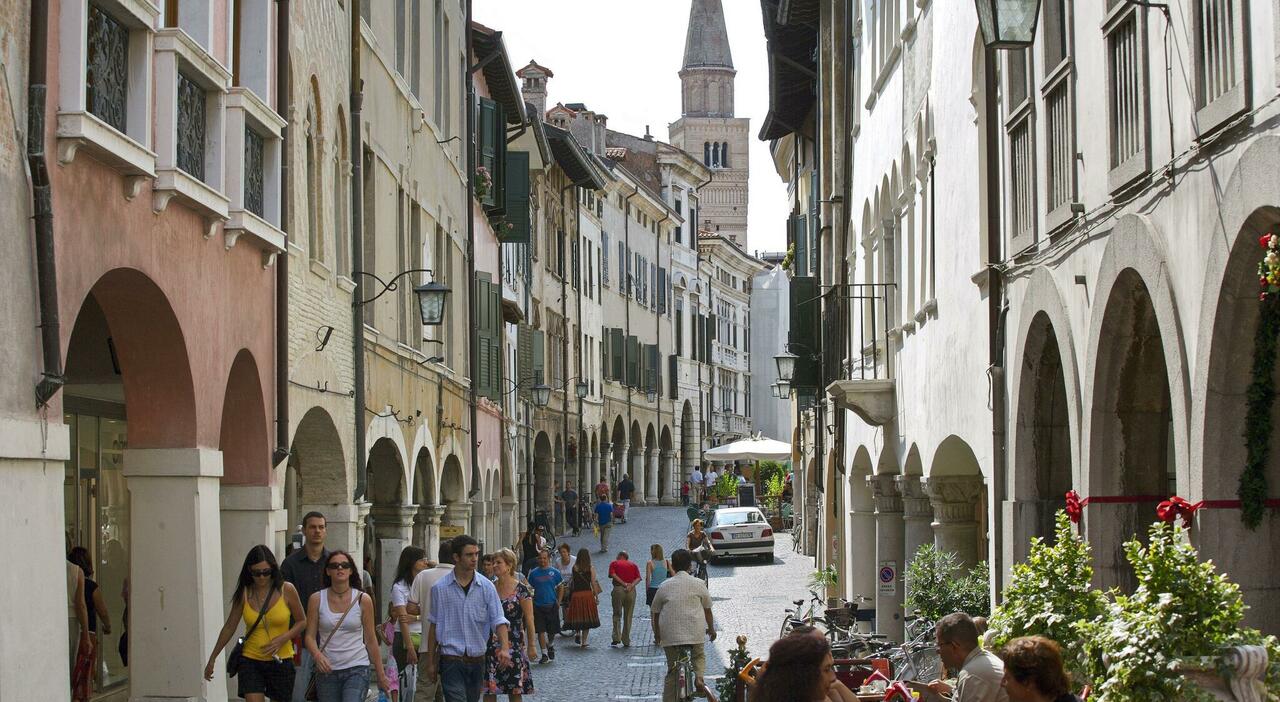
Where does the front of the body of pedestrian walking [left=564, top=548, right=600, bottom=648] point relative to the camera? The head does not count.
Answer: away from the camera

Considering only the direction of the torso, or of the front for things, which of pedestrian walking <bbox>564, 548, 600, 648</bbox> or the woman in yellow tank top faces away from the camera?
the pedestrian walking

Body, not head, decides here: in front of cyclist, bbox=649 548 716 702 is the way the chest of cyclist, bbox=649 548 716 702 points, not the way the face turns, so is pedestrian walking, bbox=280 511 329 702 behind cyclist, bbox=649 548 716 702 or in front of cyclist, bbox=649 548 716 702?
behind

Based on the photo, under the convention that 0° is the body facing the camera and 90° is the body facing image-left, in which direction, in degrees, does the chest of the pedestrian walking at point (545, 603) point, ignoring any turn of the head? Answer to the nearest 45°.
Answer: approximately 0°

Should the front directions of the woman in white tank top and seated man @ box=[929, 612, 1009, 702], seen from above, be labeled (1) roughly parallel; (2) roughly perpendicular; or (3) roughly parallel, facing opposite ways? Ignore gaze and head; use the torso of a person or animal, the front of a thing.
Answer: roughly perpendicular

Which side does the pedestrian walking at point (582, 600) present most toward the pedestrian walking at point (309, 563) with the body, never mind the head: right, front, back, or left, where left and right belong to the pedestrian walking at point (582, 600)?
back

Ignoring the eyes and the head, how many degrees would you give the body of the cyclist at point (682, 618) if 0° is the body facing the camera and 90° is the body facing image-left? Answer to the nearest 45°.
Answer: approximately 180°

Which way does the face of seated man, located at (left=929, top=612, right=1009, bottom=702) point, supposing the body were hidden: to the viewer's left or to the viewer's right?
to the viewer's left
